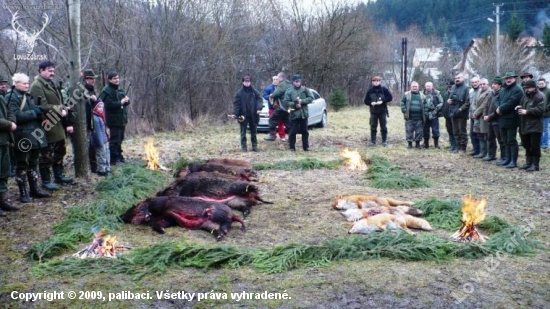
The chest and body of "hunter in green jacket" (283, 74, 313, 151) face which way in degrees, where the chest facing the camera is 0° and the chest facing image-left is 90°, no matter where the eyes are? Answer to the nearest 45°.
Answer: approximately 0°

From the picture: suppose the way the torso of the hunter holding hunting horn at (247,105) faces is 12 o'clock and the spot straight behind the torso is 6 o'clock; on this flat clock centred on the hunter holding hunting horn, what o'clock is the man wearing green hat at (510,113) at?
The man wearing green hat is roughly at 10 o'clock from the hunter holding hunting horn.

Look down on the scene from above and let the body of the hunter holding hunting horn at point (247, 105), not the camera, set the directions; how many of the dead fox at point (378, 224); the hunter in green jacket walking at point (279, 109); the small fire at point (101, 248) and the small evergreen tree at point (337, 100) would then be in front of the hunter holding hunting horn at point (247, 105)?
2

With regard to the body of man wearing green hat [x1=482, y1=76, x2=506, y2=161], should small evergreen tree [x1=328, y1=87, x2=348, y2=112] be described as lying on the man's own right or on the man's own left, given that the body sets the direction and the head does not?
on the man's own right

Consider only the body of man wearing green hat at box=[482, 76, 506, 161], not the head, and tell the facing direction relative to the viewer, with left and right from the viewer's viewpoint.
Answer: facing to the left of the viewer

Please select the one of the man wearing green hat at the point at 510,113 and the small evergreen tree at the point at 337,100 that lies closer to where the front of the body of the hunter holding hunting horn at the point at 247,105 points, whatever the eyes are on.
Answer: the man wearing green hat

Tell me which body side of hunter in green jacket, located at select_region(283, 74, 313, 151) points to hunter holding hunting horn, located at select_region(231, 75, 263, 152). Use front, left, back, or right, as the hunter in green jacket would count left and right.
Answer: right

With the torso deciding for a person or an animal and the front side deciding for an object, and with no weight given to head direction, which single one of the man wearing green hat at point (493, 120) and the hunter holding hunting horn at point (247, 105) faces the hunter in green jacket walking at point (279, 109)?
the man wearing green hat

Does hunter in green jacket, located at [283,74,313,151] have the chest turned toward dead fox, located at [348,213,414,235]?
yes

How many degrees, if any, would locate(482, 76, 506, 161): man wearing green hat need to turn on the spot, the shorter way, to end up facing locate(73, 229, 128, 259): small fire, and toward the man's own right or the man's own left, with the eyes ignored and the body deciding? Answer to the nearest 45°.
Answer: approximately 45° to the man's own left

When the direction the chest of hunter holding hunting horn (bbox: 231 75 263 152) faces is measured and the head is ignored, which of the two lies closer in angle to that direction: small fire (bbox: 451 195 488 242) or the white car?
the small fire
